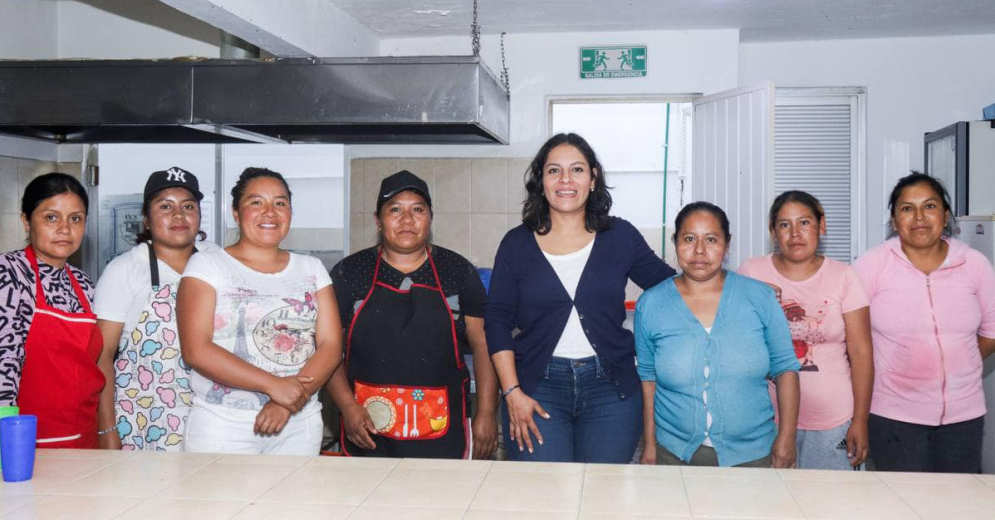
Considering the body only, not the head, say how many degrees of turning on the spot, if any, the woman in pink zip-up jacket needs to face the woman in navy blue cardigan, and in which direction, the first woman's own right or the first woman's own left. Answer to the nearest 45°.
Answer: approximately 45° to the first woman's own right

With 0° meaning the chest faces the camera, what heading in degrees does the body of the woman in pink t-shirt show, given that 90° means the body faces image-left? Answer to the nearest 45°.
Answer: approximately 0°

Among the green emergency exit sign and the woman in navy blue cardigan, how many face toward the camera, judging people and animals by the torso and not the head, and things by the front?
2

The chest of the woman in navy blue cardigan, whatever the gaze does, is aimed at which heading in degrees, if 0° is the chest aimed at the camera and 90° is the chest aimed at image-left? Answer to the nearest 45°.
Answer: approximately 0°

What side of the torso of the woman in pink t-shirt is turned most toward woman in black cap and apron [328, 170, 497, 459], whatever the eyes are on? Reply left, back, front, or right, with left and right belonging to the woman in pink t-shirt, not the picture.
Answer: right

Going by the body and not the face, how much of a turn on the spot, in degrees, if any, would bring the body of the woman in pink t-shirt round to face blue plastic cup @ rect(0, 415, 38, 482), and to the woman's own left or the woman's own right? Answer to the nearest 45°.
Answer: approximately 45° to the woman's own right

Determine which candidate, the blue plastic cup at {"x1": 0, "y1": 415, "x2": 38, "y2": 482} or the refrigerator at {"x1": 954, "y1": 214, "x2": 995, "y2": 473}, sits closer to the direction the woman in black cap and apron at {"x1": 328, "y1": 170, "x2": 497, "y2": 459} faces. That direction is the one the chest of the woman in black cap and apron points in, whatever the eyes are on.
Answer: the blue plastic cup

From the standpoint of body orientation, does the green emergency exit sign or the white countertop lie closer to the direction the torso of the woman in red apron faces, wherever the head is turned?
the white countertop
